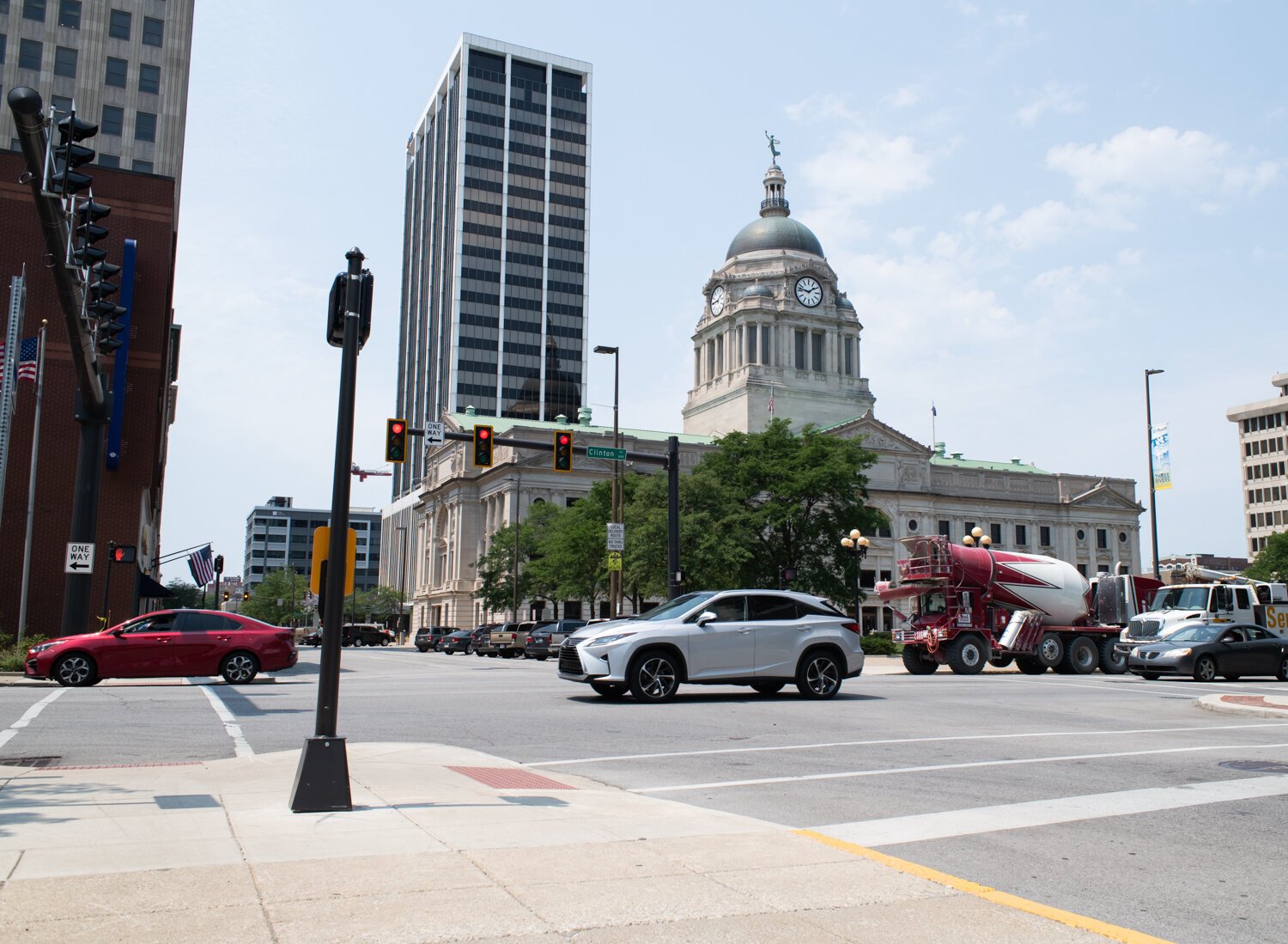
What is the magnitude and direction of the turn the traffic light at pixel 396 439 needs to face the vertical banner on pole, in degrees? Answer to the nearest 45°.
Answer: approximately 90° to its left

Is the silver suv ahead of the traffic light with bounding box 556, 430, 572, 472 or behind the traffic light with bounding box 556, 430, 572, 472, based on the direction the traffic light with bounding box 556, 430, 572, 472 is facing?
ahead

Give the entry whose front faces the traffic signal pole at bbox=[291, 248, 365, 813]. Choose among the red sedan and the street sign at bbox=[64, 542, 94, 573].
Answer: the street sign

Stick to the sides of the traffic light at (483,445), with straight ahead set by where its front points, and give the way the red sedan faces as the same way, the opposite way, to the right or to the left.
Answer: to the right

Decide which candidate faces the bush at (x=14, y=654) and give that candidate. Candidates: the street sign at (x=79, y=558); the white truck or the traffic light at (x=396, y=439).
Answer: the white truck

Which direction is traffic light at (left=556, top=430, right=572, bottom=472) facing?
toward the camera

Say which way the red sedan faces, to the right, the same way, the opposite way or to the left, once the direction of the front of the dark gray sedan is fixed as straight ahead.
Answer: the same way

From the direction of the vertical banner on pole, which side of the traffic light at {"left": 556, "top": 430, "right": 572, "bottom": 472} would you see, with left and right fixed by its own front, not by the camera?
left

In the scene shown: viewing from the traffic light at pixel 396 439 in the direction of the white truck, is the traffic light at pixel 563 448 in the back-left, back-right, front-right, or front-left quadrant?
front-left

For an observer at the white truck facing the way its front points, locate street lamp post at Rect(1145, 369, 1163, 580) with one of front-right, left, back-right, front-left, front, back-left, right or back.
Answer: back-right

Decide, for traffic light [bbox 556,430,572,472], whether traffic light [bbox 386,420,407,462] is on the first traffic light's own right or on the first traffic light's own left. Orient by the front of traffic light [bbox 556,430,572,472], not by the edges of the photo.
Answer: on the first traffic light's own right

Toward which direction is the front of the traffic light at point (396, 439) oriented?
toward the camera

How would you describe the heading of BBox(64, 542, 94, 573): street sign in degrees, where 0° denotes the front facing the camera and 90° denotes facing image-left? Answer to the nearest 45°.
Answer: approximately 0°

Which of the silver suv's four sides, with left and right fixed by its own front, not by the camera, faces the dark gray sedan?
back

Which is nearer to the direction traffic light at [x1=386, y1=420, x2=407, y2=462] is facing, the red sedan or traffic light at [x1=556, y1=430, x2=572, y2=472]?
the red sedan

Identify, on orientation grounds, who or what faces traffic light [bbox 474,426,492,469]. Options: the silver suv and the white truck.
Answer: the white truck
